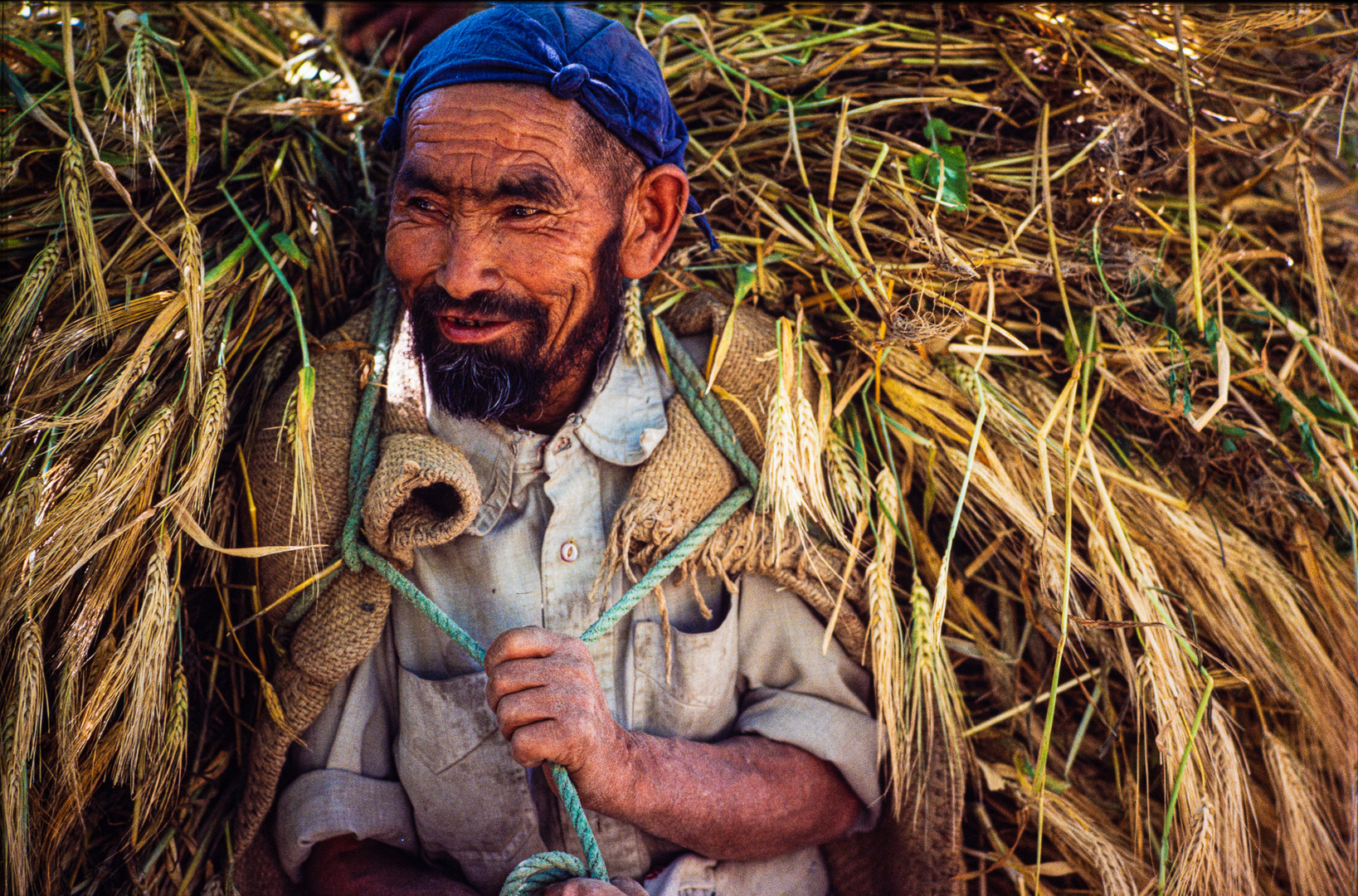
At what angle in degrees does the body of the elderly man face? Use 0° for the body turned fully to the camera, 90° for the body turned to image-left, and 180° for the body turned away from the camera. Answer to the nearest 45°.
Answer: approximately 0°

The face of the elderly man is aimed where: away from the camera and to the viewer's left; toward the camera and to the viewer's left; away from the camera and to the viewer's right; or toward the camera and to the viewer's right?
toward the camera and to the viewer's left
